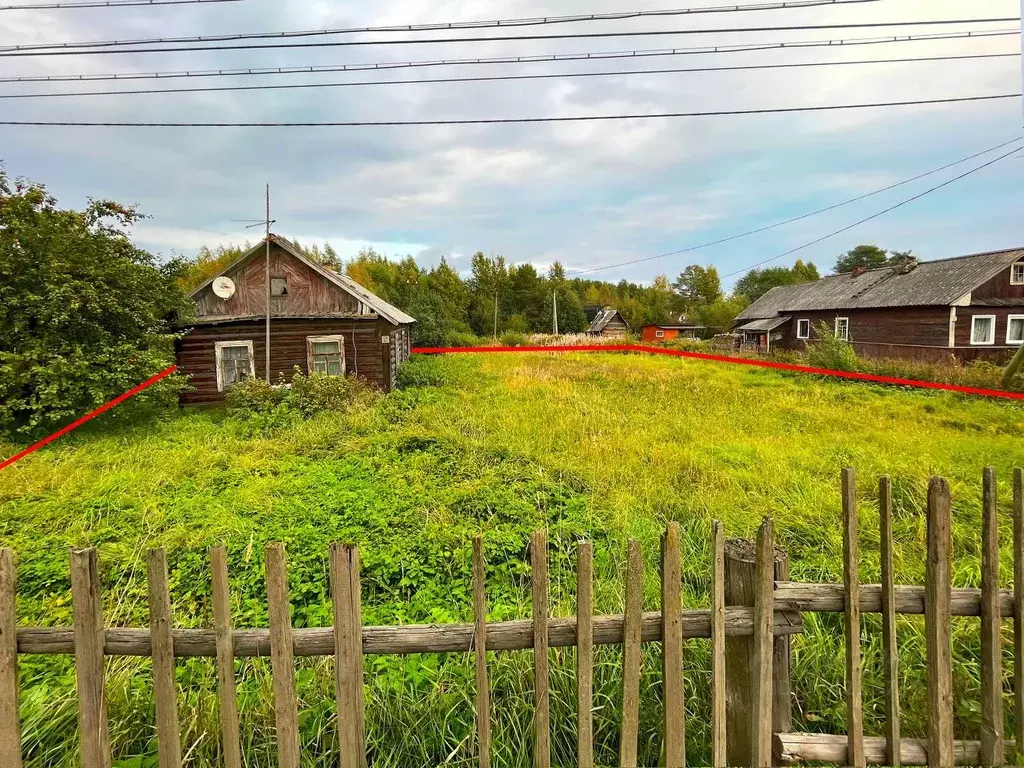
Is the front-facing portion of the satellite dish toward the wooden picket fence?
yes

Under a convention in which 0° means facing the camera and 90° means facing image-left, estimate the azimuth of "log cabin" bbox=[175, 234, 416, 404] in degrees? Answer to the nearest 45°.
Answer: approximately 0°

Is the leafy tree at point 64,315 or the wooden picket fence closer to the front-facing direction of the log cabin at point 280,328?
the wooden picket fence

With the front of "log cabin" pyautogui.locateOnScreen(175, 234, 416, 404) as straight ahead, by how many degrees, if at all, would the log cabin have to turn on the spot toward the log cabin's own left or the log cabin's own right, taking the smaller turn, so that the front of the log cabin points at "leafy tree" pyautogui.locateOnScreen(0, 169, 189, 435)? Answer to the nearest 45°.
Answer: approximately 45° to the log cabin's own right

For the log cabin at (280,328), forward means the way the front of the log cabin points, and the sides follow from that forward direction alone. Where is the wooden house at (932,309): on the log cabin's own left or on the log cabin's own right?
on the log cabin's own left

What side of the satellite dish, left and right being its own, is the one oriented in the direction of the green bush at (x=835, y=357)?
left

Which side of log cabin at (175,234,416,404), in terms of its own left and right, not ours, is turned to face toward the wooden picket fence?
front

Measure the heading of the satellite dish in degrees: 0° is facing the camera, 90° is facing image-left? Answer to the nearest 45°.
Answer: approximately 0°
